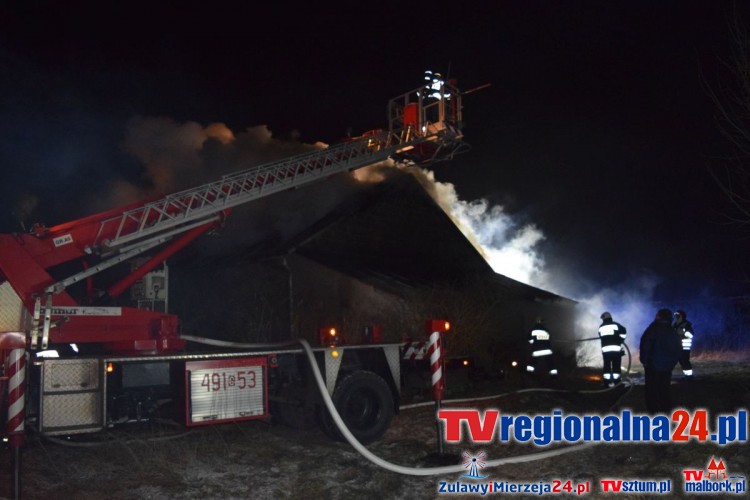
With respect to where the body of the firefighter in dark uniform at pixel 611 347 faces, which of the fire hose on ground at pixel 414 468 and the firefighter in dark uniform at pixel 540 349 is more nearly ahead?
the firefighter in dark uniform

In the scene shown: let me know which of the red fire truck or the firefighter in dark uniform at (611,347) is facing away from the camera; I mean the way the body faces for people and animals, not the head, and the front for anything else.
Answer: the firefighter in dark uniform

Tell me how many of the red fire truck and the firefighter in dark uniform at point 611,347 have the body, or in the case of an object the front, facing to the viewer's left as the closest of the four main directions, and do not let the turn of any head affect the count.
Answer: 1

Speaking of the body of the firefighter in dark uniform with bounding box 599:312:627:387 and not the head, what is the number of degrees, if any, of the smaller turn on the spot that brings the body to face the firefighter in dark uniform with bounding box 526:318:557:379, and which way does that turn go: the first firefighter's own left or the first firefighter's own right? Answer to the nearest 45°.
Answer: approximately 45° to the first firefighter's own left

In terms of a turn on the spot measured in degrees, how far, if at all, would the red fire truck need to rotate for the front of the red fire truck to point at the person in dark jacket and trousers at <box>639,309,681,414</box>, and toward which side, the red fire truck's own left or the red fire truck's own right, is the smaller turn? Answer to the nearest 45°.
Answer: approximately 180°

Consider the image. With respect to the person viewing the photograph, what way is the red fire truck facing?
facing to the left of the viewer

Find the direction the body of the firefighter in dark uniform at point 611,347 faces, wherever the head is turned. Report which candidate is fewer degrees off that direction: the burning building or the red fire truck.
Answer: the burning building

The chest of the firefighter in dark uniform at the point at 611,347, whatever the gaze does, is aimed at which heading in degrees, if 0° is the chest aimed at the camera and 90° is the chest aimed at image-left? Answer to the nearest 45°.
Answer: approximately 180°
